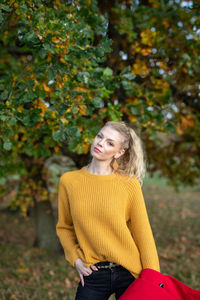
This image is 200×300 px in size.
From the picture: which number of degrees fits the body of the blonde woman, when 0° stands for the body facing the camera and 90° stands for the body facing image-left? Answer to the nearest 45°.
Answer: approximately 0°

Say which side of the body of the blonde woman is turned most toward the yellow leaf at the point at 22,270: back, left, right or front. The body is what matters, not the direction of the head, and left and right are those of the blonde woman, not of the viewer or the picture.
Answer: back
